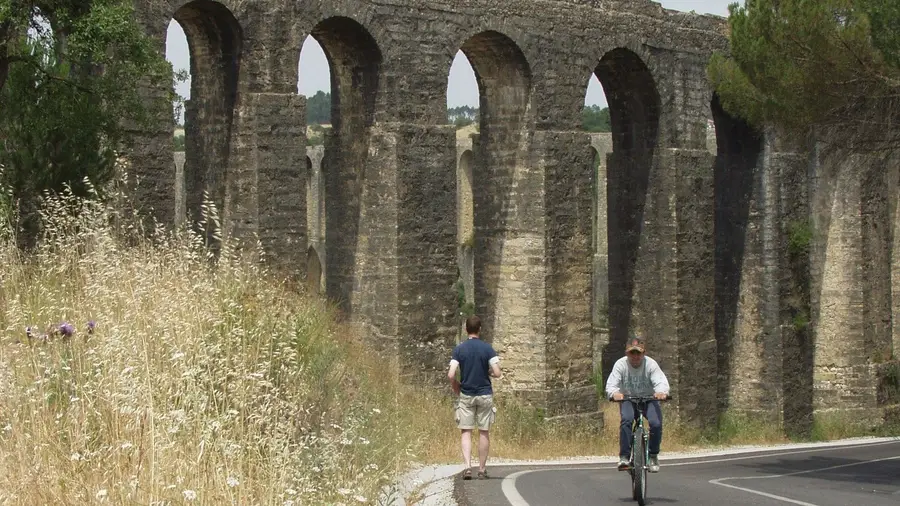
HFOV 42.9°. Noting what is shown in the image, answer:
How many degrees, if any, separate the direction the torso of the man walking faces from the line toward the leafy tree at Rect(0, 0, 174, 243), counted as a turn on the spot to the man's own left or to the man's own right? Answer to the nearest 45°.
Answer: approximately 90° to the man's own left

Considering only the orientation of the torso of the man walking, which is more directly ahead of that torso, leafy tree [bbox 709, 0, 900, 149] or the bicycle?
the leafy tree

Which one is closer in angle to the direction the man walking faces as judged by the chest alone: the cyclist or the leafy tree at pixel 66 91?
the leafy tree

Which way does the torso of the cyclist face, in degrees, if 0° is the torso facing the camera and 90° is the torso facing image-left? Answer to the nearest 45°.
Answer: approximately 0°

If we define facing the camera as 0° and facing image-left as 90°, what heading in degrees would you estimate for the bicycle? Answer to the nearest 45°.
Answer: approximately 0°

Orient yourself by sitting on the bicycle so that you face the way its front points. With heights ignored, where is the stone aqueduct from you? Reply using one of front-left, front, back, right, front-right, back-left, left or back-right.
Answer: back

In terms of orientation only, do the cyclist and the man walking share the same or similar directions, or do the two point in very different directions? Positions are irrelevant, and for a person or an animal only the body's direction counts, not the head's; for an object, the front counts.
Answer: very different directions

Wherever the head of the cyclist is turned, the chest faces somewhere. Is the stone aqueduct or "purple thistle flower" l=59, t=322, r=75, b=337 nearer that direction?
the purple thistle flower

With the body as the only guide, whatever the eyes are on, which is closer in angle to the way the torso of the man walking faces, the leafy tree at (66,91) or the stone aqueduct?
the stone aqueduct

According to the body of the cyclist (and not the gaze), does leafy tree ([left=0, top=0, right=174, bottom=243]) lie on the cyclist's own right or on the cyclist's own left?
on the cyclist's own right

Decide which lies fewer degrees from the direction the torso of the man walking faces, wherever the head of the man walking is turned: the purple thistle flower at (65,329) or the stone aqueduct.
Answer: the stone aqueduct

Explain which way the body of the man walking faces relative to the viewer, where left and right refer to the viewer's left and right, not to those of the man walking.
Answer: facing away from the viewer

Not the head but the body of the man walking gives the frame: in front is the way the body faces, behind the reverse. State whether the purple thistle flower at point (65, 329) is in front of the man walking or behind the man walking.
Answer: behind

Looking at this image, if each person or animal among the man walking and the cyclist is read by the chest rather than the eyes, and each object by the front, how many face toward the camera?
1

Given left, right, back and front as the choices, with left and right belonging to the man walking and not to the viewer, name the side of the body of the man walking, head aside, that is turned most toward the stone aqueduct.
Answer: front
